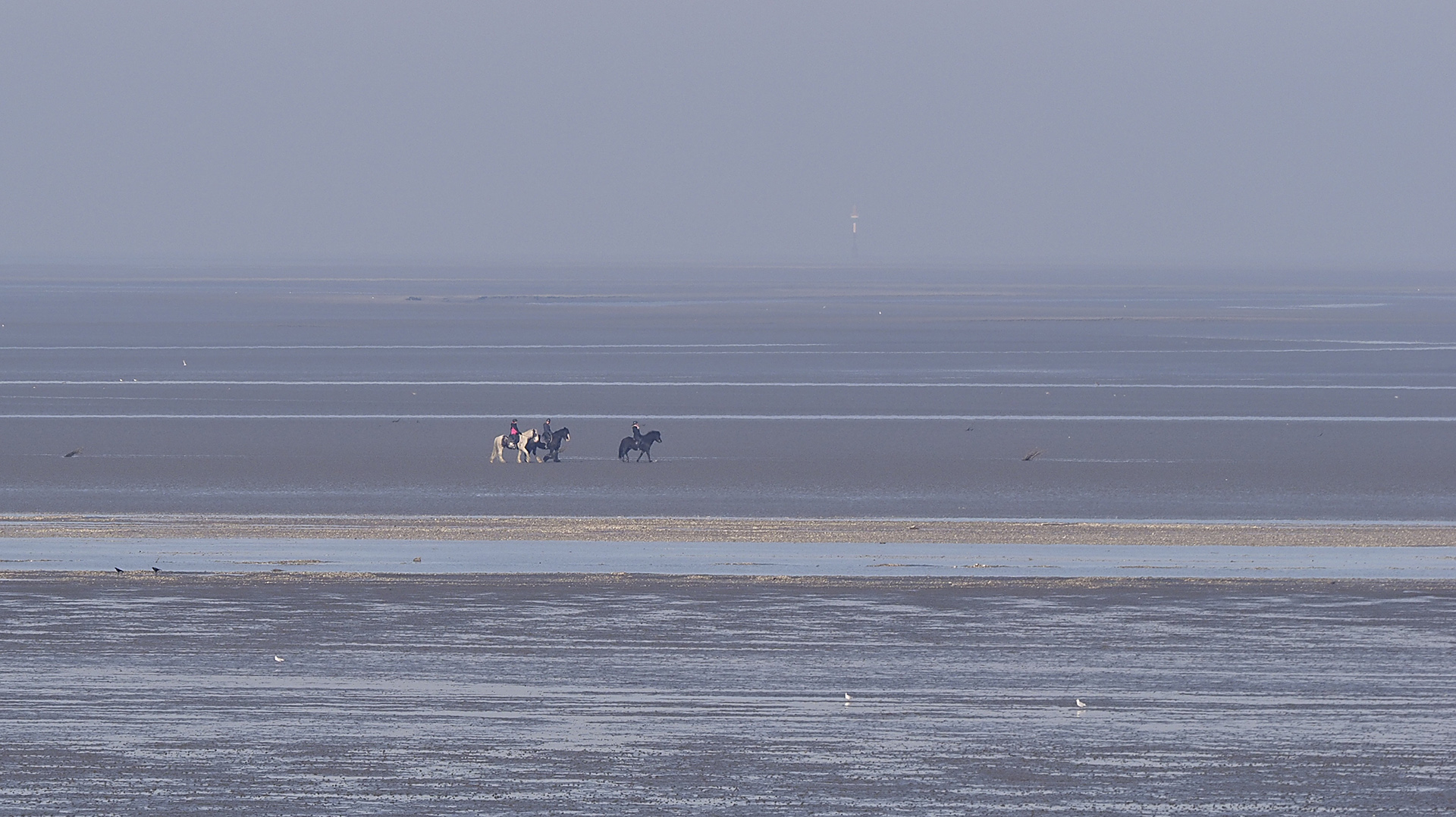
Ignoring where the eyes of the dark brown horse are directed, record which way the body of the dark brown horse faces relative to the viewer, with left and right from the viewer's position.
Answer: facing to the right of the viewer

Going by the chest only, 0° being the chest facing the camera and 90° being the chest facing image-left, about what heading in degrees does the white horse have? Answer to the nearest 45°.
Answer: approximately 270°

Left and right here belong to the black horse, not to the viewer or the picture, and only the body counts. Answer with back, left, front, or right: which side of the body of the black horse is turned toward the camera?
right

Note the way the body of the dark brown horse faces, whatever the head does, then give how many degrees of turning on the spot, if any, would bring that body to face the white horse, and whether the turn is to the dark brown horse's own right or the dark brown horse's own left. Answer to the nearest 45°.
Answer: approximately 180°

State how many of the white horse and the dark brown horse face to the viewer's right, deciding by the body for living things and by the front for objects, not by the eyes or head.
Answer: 2

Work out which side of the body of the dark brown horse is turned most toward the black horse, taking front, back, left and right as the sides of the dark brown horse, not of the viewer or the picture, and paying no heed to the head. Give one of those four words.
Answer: front

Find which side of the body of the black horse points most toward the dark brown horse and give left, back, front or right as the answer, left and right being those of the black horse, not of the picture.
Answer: back

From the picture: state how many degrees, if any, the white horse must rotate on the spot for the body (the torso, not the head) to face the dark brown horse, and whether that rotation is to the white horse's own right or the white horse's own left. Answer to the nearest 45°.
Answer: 0° — it already faces it
